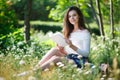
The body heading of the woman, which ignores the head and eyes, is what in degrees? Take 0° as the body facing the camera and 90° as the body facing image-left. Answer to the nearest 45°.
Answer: approximately 45°
